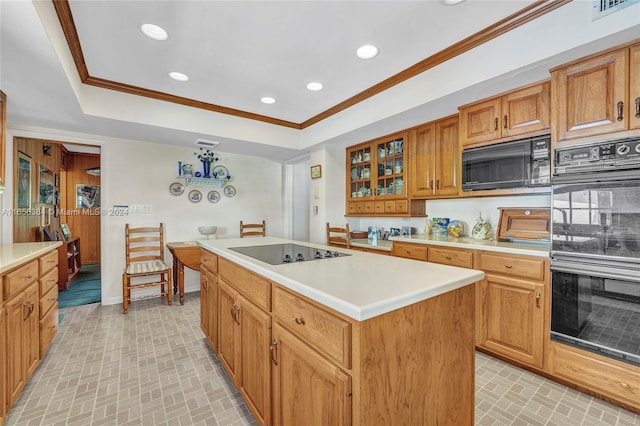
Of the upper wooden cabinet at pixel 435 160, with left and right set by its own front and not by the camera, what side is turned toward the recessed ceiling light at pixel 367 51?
front

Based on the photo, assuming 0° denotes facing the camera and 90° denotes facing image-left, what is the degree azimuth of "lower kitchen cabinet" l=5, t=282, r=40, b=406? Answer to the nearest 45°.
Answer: approximately 270°

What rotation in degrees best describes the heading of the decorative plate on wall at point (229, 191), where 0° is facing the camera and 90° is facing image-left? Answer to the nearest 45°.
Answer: approximately 0°

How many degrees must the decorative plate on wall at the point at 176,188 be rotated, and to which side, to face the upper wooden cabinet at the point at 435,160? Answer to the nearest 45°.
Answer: approximately 45° to its left

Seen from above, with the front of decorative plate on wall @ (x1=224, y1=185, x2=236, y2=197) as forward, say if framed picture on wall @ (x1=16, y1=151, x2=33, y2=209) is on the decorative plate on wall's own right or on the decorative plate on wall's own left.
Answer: on the decorative plate on wall's own right

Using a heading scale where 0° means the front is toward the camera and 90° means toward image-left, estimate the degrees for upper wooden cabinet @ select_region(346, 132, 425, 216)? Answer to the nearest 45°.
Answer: approximately 45°

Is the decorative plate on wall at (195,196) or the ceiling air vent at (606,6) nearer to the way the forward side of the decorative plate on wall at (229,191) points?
the ceiling air vent

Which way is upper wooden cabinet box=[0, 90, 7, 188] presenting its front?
to the viewer's right

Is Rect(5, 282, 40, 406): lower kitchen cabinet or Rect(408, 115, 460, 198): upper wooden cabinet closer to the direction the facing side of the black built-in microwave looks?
the lower kitchen cabinet
